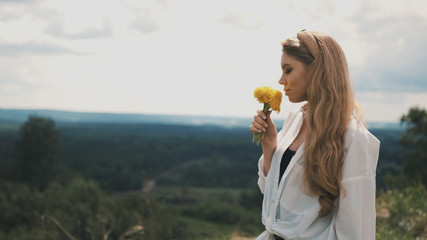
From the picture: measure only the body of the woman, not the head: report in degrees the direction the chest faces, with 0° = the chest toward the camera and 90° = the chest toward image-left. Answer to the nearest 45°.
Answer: approximately 45°

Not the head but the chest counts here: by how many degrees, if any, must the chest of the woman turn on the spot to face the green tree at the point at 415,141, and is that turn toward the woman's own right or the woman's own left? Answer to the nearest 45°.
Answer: approximately 135° to the woman's own right

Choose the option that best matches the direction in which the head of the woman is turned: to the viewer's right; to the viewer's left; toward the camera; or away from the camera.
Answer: to the viewer's left
